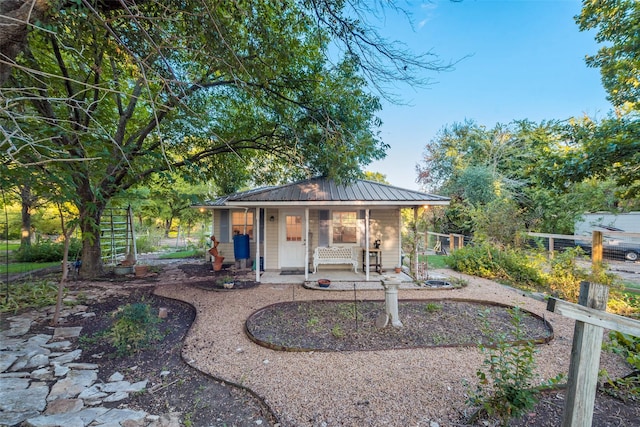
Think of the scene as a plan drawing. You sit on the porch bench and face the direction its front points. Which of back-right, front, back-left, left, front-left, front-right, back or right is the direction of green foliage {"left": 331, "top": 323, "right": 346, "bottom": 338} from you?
front

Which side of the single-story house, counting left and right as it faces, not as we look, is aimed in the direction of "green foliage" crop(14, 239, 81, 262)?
right

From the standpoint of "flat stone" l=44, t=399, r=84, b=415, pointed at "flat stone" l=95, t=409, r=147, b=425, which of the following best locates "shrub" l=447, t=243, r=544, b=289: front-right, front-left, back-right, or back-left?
front-left

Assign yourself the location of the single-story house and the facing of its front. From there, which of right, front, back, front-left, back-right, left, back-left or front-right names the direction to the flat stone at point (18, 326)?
front-right

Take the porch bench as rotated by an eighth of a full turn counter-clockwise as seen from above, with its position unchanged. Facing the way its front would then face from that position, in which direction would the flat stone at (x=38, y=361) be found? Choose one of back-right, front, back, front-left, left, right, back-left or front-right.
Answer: right

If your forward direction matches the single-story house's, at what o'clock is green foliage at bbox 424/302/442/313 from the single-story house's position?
The green foliage is roughly at 11 o'clock from the single-story house.

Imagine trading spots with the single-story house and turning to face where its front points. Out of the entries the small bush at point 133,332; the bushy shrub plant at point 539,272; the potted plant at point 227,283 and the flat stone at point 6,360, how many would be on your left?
1

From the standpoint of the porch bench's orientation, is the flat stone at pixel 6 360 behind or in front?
in front

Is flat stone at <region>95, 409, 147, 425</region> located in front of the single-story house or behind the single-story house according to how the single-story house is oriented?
in front

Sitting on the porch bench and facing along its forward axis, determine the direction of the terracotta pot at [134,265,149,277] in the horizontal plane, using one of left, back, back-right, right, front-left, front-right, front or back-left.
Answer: right

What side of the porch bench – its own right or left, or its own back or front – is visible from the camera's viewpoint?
front

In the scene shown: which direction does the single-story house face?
toward the camera

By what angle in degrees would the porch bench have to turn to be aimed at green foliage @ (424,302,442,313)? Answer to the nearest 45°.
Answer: approximately 45° to its left

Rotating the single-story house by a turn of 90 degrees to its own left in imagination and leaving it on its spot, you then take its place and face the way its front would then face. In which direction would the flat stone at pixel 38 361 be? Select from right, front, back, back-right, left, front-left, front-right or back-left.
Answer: back-right

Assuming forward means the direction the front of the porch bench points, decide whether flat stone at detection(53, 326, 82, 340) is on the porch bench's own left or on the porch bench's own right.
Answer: on the porch bench's own right

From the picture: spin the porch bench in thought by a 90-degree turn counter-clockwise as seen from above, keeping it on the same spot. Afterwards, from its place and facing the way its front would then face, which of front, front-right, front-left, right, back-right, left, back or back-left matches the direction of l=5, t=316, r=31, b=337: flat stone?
back-right
